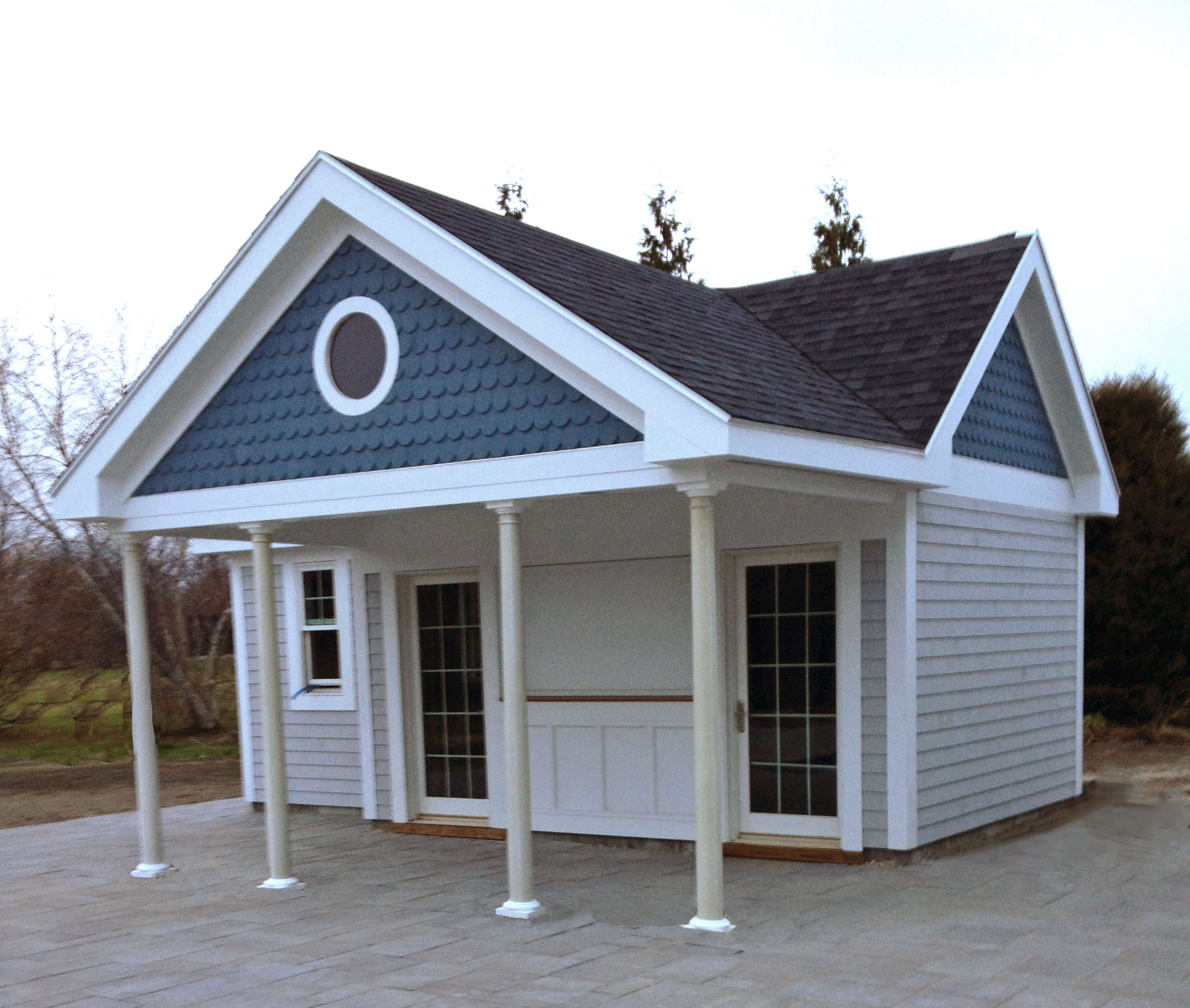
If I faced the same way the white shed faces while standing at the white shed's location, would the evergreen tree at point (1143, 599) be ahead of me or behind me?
behind

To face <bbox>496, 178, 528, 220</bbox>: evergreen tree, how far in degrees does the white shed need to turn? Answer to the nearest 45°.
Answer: approximately 135° to its right

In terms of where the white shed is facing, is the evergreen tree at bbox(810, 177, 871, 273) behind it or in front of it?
behind

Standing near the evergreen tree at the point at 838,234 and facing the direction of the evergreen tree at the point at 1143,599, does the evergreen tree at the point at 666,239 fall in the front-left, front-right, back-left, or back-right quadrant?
back-right

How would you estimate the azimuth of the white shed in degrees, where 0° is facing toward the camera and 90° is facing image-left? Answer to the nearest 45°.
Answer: approximately 45°

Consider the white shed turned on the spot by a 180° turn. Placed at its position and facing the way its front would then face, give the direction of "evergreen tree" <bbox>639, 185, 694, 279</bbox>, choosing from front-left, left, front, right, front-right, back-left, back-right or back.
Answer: front-left
